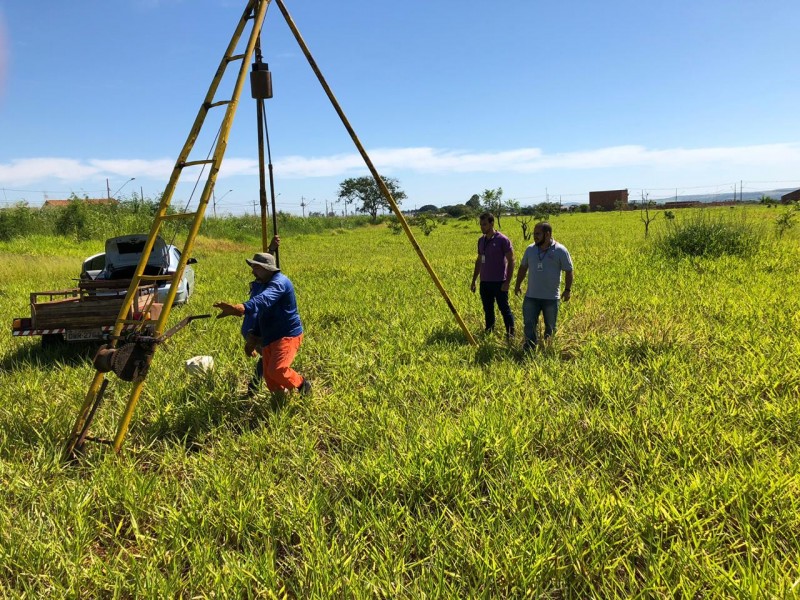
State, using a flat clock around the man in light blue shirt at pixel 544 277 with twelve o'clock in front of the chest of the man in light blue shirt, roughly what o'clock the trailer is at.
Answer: The trailer is roughly at 1 o'clock from the man in light blue shirt.

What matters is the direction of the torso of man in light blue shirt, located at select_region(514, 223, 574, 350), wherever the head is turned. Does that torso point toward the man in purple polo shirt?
no

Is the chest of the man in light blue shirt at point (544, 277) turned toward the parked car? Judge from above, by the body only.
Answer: no

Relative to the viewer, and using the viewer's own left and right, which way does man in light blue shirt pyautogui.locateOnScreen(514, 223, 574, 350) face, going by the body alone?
facing the viewer and to the left of the viewer

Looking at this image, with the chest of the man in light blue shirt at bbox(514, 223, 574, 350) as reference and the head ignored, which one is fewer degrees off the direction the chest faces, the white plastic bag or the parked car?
the white plastic bag

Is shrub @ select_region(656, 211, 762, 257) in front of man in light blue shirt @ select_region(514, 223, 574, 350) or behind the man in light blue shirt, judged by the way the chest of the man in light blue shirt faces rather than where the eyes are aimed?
behind

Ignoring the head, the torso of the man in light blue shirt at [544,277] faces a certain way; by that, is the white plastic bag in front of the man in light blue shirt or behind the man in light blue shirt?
in front

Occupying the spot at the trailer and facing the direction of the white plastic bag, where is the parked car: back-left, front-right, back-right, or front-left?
back-left

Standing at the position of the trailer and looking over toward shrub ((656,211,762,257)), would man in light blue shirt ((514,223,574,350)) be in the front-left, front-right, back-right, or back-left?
front-right
